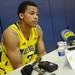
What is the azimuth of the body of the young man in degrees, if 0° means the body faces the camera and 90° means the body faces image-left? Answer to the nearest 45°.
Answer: approximately 315°

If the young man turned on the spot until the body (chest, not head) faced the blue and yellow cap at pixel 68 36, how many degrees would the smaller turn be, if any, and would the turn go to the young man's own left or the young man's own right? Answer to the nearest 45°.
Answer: approximately 90° to the young man's own left
